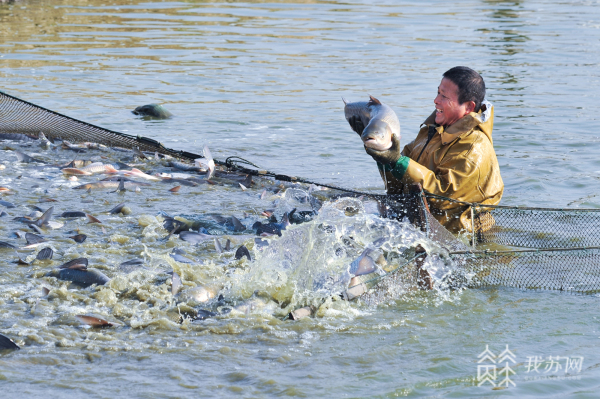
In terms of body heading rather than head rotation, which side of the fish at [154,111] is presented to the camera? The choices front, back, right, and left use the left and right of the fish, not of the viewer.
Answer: left

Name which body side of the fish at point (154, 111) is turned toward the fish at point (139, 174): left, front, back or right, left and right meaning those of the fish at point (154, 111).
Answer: left

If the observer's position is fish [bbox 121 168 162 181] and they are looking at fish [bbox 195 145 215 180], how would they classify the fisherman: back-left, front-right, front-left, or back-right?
front-right

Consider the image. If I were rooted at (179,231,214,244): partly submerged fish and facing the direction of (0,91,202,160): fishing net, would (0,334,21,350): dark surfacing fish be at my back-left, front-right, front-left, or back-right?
back-left

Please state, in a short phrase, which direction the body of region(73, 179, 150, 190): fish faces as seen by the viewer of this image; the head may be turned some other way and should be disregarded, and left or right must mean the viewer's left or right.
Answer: facing to the left of the viewer
